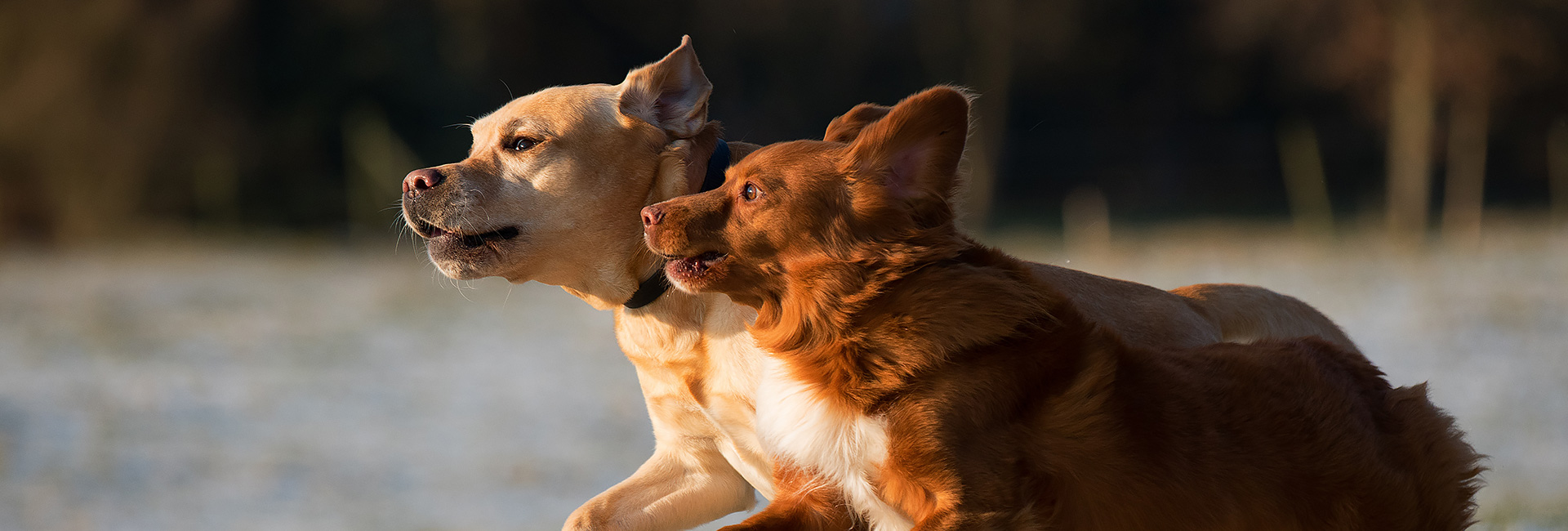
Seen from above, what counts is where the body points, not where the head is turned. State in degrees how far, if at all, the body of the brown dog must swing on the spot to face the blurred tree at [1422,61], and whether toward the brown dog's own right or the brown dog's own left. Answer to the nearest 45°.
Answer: approximately 90° to the brown dog's own right

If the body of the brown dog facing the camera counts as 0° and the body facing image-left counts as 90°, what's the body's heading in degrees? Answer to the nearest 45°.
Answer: approximately 90°

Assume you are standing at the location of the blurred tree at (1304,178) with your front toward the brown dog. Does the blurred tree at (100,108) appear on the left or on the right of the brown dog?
right

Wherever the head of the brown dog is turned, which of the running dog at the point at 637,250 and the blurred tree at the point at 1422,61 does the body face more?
the running dog

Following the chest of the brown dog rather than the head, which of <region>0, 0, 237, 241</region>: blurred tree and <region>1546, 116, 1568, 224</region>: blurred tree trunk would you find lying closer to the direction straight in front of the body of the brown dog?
the blurred tree

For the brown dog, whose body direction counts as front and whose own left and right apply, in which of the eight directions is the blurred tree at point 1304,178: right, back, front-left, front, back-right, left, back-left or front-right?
right

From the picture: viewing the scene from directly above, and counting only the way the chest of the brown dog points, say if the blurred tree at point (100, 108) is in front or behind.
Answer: in front

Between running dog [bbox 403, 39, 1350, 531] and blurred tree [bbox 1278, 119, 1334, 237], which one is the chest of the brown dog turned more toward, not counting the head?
the running dog
